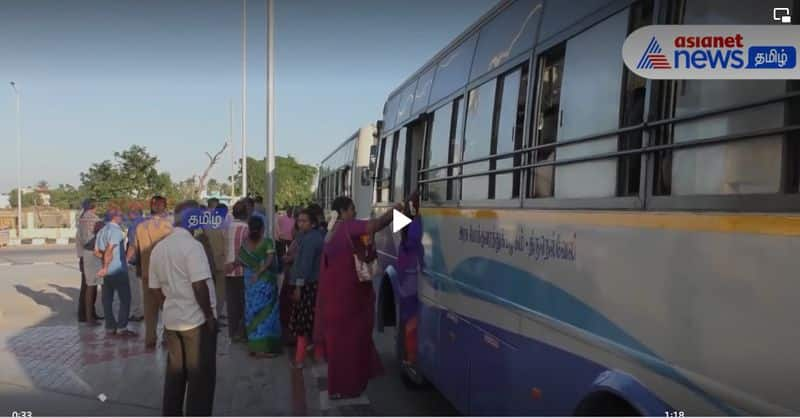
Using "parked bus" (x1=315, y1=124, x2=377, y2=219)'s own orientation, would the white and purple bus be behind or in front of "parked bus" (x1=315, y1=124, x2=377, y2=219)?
behind

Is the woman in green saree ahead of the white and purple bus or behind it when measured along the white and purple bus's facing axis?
ahead

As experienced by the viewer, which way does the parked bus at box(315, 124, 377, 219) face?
facing away from the viewer and to the left of the viewer

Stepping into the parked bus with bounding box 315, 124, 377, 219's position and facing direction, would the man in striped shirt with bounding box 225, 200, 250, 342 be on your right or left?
on your left

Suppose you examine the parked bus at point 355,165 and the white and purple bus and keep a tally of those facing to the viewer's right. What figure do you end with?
0

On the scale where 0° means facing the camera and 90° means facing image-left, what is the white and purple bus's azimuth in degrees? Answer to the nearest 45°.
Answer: approximately 135°
